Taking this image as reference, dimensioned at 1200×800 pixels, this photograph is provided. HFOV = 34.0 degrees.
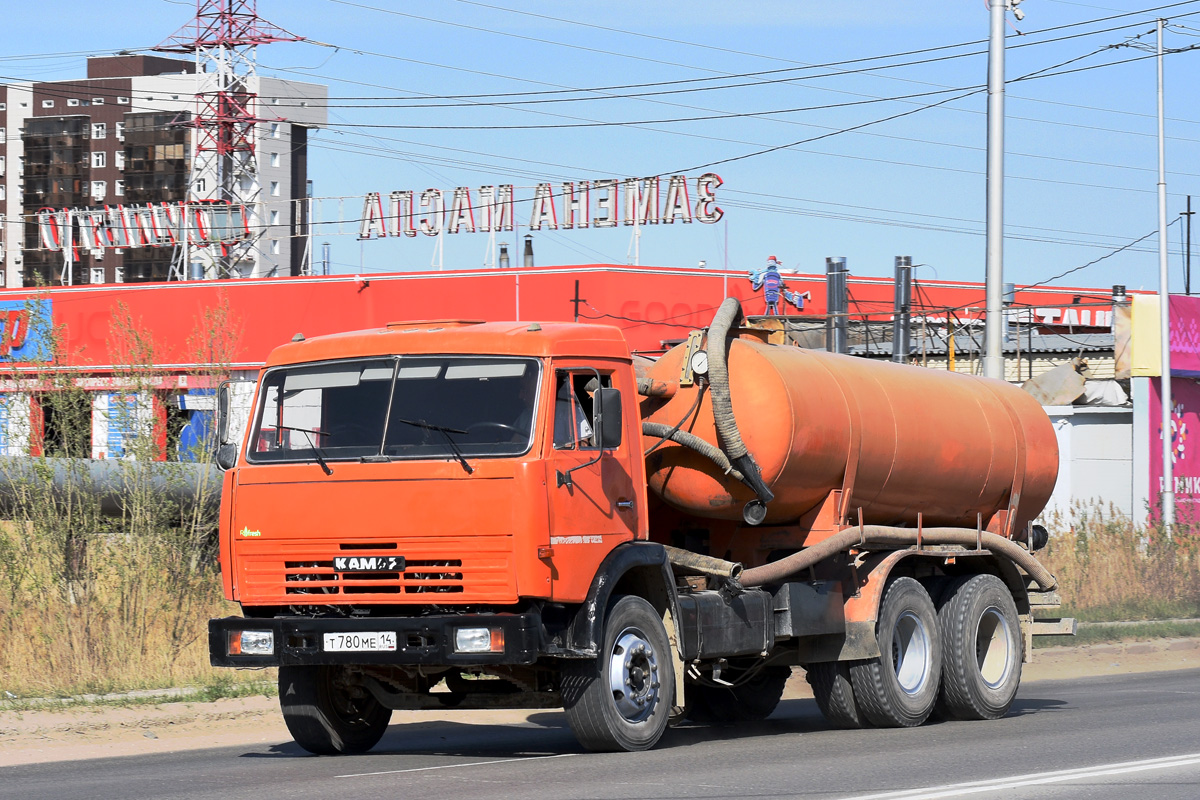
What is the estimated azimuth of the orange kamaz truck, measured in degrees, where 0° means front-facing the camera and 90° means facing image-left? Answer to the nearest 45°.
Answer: approximately 45°

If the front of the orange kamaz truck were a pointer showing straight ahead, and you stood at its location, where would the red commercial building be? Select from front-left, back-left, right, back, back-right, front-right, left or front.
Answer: back-right

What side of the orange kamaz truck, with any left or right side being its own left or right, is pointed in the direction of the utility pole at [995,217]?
back

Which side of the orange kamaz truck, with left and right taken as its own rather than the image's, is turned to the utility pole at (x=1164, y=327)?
back
